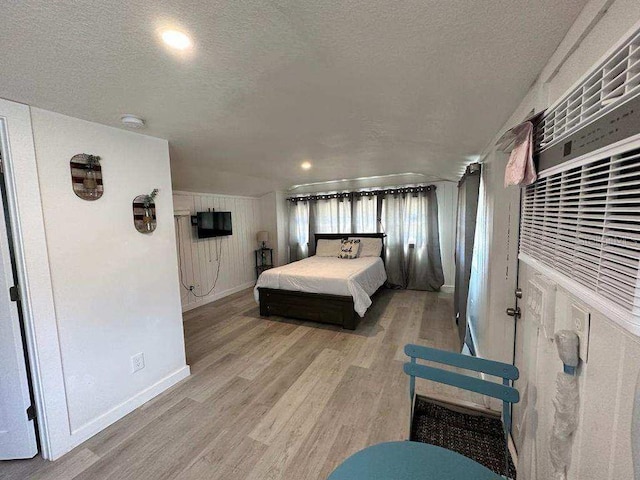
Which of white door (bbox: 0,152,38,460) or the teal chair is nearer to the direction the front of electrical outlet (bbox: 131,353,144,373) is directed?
the teal chair

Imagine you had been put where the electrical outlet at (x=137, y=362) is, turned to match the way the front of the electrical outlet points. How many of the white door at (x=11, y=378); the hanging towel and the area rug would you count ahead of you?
2

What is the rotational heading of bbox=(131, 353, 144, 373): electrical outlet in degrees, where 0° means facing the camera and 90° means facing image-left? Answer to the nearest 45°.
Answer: approximately 315°

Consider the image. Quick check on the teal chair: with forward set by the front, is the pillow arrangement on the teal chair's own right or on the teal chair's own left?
on the teal chair's own right

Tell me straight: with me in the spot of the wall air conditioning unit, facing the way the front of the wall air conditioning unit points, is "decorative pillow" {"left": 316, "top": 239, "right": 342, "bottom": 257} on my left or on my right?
on my right

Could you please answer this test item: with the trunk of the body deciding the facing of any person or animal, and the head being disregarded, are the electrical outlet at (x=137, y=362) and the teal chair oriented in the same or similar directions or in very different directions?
very different directions

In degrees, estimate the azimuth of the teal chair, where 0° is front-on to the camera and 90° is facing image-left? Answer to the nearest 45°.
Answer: approximately 45°

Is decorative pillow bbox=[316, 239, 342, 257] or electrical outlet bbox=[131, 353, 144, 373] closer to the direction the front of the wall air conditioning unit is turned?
the electrical outlet

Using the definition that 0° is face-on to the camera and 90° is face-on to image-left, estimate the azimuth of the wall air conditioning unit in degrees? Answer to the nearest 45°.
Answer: approximately 45°

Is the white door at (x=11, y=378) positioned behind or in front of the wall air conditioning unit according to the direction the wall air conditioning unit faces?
in front

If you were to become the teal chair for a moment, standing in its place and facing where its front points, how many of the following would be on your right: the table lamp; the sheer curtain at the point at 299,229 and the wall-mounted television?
3
